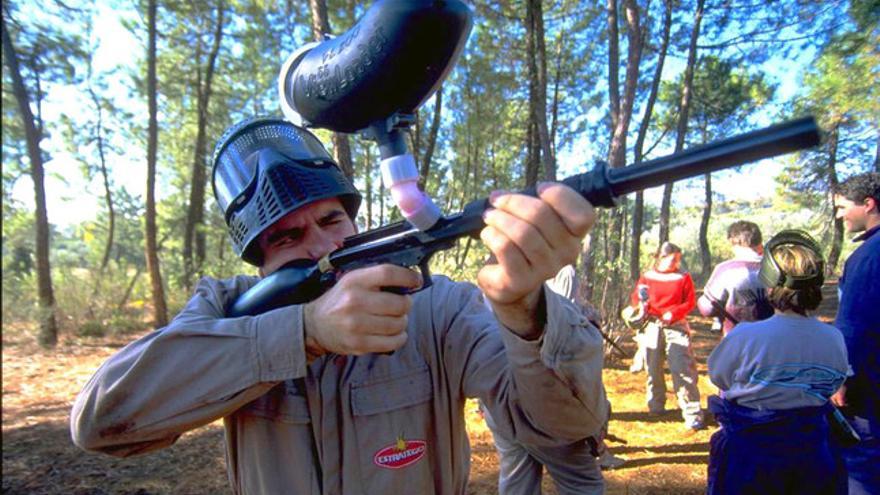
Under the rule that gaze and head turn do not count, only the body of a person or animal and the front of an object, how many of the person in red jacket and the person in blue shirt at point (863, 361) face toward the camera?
1

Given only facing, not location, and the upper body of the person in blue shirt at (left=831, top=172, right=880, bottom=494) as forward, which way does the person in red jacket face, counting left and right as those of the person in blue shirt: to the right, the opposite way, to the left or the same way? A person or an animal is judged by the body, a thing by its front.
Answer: to the left

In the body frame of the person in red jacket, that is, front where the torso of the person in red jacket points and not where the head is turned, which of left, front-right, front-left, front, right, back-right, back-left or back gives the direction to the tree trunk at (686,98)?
back

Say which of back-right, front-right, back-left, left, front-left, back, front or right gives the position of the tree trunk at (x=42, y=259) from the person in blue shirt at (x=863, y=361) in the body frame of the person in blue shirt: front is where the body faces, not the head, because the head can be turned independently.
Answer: front

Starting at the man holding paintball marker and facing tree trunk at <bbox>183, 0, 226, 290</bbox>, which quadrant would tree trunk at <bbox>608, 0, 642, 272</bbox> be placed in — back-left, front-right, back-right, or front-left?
front-right

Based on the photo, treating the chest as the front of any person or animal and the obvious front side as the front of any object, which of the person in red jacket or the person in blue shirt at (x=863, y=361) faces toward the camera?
the person in red jacket

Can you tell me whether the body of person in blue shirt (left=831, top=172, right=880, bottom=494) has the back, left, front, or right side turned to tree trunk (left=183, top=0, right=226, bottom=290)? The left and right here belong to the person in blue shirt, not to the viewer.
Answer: front

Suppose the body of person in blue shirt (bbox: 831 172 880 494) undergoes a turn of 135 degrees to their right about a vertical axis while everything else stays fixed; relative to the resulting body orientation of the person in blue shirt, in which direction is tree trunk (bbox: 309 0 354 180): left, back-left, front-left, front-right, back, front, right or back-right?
back-left

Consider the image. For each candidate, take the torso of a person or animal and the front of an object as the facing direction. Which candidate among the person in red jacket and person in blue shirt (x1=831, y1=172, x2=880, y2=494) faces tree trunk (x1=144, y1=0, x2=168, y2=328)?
the person in blue shirt

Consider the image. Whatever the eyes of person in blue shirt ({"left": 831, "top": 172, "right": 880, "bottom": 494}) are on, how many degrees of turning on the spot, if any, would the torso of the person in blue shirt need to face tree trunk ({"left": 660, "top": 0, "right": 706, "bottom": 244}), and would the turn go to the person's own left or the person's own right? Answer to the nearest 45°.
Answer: approximately 90° to the person's own right

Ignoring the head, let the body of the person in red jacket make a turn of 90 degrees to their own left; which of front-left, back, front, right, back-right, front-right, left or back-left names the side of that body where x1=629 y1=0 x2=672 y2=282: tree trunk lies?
left

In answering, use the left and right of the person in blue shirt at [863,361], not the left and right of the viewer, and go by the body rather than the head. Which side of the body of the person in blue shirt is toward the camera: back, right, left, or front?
left

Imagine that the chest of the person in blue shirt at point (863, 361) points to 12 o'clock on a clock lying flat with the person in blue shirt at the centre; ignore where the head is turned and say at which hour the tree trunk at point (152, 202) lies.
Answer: The tree trunk is roughly at 12 o'clock from the person in blue shirt.

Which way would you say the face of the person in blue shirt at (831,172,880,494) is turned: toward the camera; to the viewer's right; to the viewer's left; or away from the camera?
to the viewer's left

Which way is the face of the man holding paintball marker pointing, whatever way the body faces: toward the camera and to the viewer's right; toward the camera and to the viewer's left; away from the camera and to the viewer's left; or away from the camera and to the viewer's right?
toward the camera and to the viewer's right
